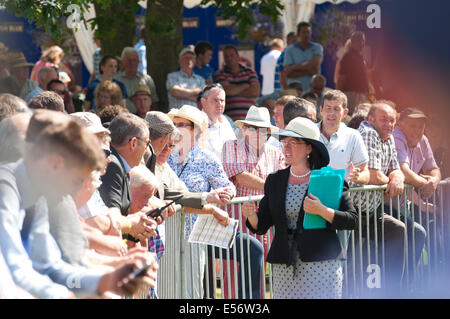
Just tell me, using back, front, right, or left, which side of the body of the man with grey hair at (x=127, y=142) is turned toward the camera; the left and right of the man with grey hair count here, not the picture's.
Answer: right

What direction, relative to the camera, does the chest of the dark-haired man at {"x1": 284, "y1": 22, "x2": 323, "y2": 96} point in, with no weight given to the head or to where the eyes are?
toward the camera

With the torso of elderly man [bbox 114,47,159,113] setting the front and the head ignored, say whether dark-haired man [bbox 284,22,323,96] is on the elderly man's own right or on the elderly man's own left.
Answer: on the elderly man's own left

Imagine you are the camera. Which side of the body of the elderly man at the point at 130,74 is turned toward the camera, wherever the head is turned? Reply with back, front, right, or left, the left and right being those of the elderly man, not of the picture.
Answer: front

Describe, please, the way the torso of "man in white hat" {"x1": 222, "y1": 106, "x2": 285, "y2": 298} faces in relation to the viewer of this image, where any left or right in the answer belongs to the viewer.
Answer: facing the viewer

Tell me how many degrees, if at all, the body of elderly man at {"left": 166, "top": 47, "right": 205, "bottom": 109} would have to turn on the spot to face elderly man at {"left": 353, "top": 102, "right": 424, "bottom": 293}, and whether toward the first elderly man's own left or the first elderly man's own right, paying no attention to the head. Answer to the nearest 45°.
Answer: approximately 45° to the first elderly man's own left

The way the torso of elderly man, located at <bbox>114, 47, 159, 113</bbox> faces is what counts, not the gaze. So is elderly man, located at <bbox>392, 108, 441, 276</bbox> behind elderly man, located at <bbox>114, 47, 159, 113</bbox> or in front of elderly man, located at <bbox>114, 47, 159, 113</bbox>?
in front
